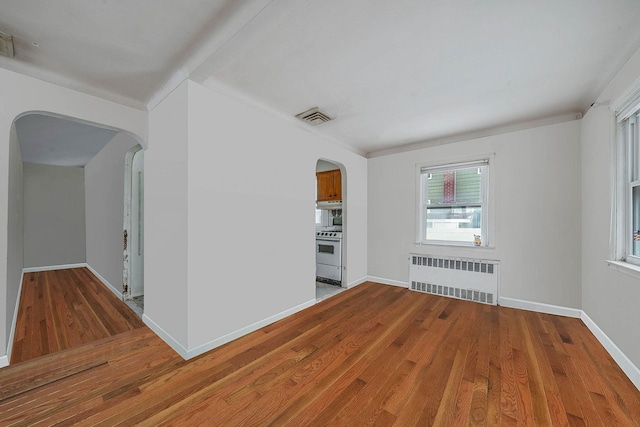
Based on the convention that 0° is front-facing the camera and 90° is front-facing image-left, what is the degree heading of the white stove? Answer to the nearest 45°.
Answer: approximately 45°

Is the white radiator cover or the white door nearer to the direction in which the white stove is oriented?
the white door

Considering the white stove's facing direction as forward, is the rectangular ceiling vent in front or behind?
in front

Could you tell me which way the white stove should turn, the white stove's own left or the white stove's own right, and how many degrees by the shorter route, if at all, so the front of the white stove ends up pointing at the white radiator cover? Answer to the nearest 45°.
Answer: approximately 135° to the white stove's own left

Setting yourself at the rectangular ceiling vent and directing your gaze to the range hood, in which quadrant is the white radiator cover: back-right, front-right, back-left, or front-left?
front-right

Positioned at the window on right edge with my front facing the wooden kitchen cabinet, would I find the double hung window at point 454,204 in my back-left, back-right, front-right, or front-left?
front-right

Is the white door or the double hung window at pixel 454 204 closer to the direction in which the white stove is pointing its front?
the white door

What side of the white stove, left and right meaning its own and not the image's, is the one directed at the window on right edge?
left
